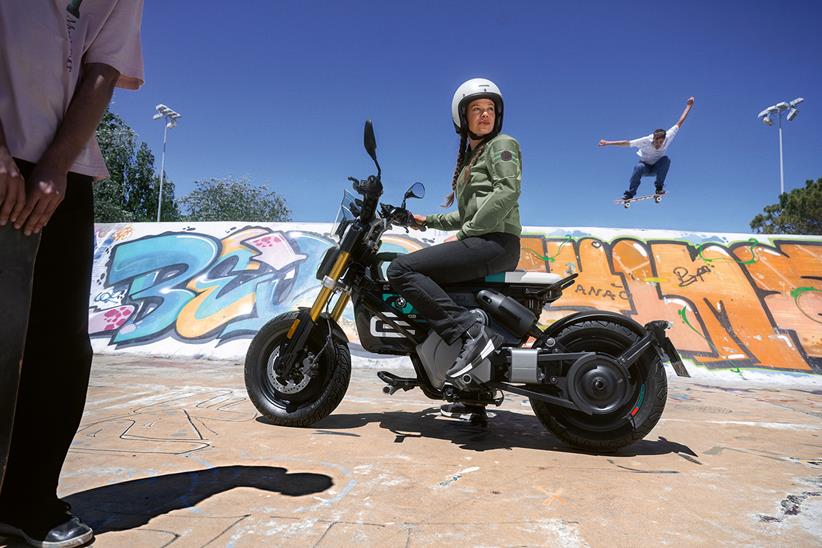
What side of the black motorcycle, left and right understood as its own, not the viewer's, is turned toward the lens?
left

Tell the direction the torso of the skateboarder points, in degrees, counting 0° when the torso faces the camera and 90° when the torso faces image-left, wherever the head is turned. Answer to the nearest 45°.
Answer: approximately 0°

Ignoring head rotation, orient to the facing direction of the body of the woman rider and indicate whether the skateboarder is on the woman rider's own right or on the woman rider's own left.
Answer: on the woman rider's own right

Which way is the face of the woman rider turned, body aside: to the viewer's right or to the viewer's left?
to the viewer's right

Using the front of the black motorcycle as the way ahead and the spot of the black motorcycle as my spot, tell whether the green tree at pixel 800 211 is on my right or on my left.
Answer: on my right

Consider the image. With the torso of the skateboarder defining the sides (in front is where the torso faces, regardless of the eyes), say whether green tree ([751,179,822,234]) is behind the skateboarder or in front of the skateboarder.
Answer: behind

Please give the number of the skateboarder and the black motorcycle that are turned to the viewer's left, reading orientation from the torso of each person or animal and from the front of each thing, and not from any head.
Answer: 1

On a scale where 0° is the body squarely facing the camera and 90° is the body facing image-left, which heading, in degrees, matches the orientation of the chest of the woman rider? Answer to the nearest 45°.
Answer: approximately 90°

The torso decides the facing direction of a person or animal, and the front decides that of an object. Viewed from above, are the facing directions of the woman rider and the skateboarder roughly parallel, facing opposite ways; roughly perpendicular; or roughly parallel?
roughly perpendicular

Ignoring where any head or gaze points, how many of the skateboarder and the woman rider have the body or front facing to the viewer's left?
1

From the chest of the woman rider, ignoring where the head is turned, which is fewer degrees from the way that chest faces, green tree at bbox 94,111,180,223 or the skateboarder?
the green tree

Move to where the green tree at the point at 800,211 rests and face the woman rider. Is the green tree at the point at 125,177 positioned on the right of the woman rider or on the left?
right

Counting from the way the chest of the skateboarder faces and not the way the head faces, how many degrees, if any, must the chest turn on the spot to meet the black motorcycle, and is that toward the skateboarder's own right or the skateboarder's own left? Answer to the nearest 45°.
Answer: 0° — they already face it

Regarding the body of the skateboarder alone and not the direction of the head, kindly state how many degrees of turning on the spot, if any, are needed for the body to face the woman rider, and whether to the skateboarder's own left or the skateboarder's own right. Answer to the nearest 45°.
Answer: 0° — they already face them

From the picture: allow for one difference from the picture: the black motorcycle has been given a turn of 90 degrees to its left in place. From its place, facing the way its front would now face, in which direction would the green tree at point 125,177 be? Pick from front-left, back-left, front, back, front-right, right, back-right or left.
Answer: back-right
